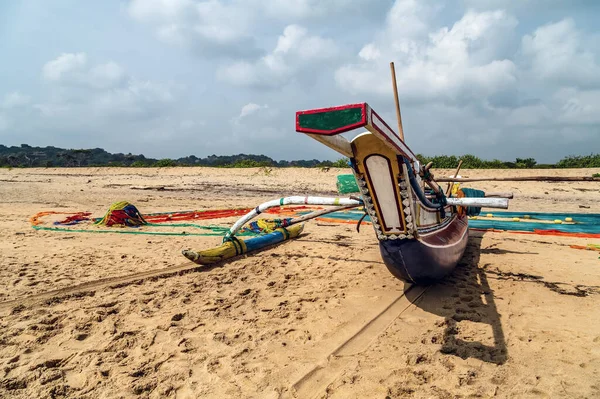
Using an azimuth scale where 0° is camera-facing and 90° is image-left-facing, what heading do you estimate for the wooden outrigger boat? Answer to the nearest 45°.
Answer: approximately 45°

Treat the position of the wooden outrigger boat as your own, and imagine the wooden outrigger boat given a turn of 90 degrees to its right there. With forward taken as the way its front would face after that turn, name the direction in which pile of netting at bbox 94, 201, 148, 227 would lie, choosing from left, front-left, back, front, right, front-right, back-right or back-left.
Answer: front

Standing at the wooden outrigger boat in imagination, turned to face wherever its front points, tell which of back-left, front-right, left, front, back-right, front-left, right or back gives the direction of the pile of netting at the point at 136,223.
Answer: right
